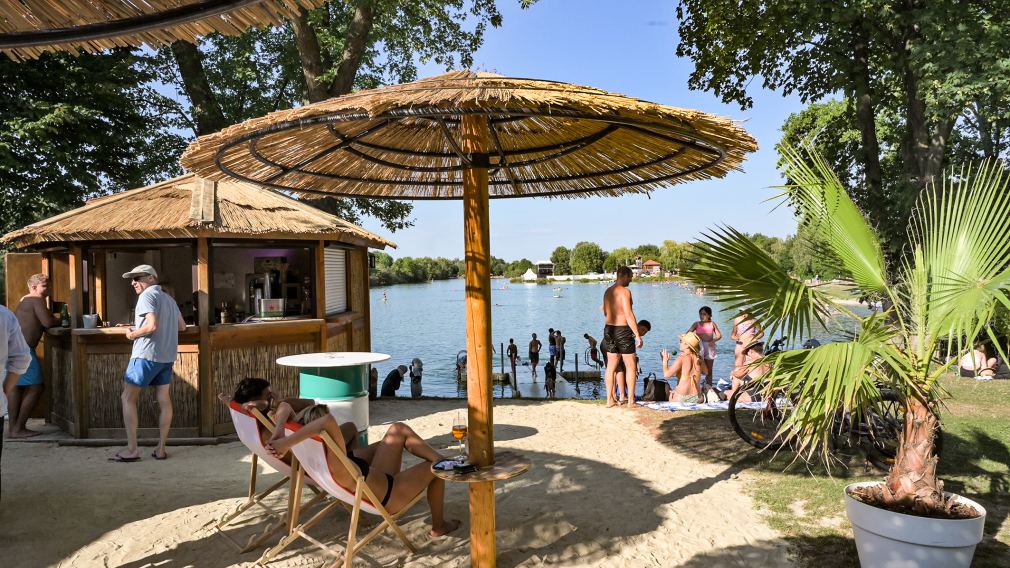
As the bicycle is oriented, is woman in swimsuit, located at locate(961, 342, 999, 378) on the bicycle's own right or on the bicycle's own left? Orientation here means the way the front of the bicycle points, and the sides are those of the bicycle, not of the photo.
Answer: on the bicycle's own right

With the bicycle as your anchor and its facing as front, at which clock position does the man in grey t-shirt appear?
The man in grey t-shirt is roughly at 11 o'clock from the bicycle.

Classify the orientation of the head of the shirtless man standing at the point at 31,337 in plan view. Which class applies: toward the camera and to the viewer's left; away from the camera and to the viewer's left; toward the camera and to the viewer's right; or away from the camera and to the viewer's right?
toward the camera and to the viewer's right

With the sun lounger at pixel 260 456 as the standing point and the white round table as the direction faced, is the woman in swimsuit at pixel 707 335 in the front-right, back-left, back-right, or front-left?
front-right

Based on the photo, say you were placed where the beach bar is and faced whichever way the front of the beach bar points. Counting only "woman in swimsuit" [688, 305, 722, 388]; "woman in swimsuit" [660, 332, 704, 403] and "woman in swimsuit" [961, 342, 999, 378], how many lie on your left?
3

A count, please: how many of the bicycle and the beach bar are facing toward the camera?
1

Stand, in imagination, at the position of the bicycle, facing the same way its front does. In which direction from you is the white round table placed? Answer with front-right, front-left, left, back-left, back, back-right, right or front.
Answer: front-left

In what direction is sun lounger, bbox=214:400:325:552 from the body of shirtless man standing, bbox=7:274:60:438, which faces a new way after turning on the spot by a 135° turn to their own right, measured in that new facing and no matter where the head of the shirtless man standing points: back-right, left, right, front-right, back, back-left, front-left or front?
front-left

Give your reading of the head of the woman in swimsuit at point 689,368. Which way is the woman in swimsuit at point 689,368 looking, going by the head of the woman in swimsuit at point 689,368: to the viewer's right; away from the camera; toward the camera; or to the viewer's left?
to the viewer's left

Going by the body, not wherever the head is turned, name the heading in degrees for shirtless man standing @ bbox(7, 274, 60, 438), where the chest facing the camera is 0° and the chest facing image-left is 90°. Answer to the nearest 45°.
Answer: approximately 270°

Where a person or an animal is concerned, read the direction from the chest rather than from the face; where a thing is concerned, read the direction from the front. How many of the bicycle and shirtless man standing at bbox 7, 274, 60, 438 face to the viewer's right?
1

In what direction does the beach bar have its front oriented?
toward the camera

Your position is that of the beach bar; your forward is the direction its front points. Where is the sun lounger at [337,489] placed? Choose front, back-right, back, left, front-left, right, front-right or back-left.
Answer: front

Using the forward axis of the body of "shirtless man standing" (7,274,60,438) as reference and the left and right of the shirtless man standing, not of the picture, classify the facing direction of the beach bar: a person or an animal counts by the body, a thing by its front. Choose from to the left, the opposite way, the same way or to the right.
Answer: to the right

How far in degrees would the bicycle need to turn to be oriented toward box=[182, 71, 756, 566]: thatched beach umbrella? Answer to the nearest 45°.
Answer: approximately 45° to its left

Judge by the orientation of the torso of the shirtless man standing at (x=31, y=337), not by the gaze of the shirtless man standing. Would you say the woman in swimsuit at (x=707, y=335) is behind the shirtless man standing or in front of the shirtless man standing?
in front

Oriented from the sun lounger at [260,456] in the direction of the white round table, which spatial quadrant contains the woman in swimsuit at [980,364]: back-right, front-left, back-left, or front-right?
front-right

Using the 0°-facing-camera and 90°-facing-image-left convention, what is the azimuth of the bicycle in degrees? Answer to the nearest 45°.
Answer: approximately 90°

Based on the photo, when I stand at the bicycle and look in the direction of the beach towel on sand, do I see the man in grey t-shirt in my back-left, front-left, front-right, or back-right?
front-left

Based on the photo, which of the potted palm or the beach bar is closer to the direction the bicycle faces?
the beach bar
